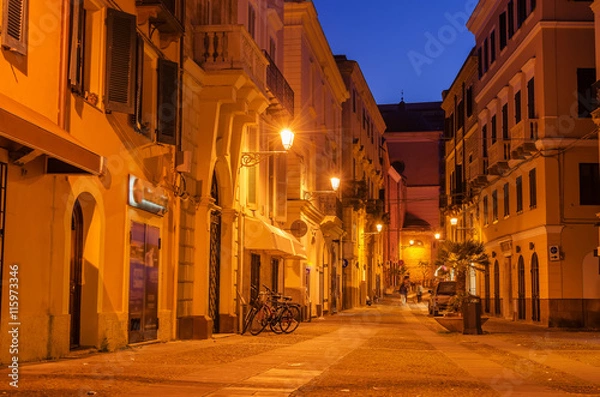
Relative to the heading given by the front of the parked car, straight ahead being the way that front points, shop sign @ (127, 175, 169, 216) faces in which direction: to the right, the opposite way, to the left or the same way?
to the left

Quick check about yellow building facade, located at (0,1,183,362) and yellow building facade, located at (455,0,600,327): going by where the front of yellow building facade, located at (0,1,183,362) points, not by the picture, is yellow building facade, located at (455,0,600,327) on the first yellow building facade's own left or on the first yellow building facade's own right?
on the first yellow building facade's own left

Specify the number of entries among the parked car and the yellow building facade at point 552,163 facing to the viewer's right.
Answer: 0

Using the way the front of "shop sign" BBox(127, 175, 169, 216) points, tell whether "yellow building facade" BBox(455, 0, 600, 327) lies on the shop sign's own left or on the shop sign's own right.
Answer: on the shop sign's own left

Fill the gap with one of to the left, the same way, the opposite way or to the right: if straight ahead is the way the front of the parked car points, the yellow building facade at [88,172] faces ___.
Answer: to the left

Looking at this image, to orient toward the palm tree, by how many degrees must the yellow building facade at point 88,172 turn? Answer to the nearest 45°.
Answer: approximately 90° to its left

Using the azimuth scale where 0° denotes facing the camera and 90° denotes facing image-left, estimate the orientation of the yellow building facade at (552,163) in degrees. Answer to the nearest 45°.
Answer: approximately 45°

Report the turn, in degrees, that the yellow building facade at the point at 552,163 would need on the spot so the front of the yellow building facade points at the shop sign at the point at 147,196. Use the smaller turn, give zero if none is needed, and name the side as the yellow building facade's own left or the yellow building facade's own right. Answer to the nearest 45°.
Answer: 0° — it already faces it

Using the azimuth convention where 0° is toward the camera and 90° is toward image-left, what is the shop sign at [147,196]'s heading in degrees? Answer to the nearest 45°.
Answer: approximately 315°

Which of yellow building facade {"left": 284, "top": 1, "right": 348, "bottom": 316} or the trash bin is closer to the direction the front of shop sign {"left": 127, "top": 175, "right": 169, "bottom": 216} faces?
the trash bin

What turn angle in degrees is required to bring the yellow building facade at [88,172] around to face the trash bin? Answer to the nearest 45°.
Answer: approximately 90° to its left

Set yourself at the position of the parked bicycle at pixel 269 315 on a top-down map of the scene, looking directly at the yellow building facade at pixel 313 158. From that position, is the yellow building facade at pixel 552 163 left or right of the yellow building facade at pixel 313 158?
right
